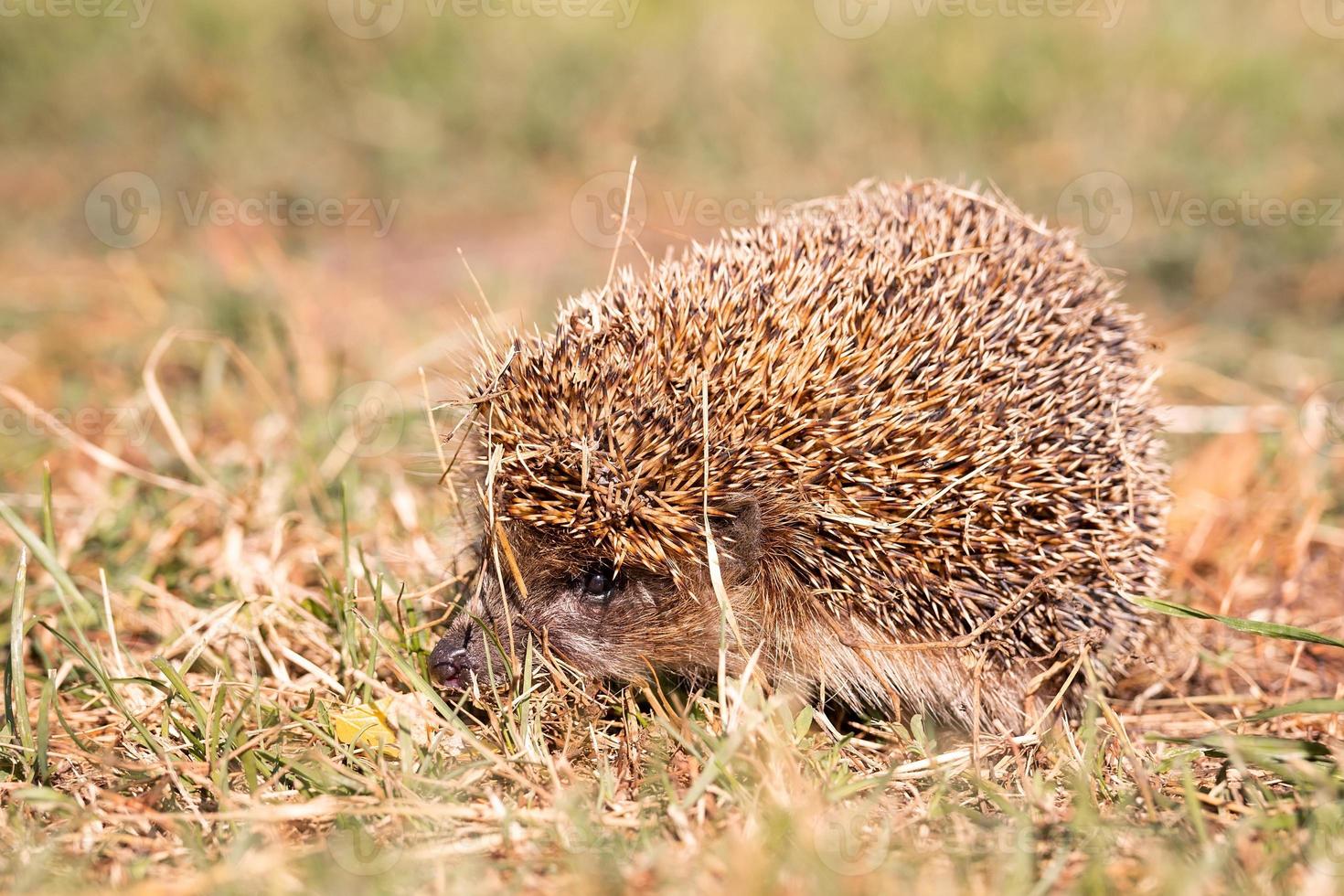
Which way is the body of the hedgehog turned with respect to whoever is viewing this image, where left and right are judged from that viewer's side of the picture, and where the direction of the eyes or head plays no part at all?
facing to the left of the viewer

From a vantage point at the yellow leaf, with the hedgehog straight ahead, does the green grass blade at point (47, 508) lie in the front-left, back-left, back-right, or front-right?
back-left

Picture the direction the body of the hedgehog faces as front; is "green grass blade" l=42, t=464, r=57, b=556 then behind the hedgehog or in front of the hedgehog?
in front

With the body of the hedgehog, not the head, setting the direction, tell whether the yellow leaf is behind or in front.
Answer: in front
